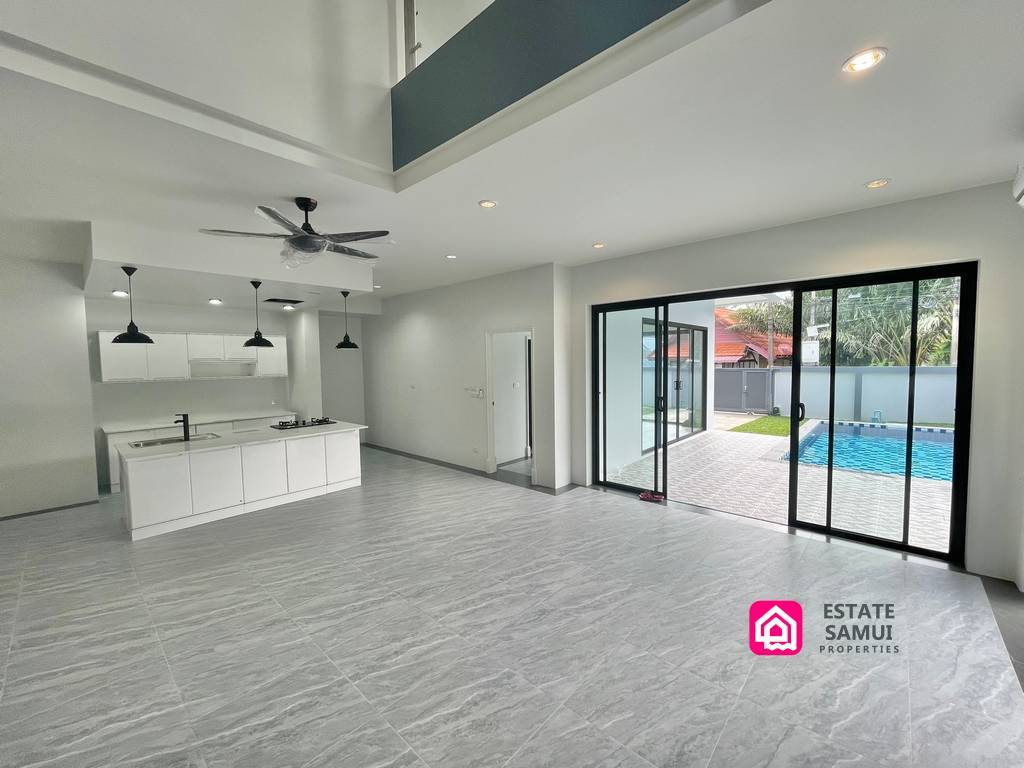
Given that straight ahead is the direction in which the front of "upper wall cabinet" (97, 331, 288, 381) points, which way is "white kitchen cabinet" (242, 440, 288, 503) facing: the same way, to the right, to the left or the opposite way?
the same way

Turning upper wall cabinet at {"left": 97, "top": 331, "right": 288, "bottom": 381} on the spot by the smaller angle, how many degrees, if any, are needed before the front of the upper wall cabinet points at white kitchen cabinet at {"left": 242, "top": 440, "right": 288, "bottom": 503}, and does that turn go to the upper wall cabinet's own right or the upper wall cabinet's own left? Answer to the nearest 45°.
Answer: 0° — it already faces it

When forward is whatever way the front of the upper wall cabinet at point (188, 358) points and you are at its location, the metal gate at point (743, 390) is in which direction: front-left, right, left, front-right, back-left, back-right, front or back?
left

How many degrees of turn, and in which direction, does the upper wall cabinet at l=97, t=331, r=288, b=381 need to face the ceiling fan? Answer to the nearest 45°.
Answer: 0° — it already faces it

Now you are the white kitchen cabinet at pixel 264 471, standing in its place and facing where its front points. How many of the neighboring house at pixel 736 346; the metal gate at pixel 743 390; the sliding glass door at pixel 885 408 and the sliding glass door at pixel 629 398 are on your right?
0

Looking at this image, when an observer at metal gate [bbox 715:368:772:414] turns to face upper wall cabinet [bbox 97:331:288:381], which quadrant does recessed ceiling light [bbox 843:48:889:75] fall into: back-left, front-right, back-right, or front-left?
front-left

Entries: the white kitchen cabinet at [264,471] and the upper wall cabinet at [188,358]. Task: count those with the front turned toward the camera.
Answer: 2

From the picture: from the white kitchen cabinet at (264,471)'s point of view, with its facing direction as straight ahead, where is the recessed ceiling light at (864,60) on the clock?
The recessed ceiling light is roughly at 11 o'clock from the white kitchen cabinet.

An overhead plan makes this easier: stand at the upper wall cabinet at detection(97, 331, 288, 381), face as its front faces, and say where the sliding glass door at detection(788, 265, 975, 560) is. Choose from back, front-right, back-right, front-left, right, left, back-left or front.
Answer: front-left

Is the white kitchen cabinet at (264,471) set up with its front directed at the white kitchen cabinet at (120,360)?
no

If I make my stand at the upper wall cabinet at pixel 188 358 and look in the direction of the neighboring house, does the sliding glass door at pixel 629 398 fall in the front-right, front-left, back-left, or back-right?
front-right

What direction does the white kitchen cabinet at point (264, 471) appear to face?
toward the camera

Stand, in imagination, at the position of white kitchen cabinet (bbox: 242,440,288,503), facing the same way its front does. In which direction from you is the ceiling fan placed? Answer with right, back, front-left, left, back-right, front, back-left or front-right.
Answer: front

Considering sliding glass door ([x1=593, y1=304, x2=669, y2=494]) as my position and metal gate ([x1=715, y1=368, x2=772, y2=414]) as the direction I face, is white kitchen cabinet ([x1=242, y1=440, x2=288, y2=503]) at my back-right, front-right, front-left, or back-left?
back-left

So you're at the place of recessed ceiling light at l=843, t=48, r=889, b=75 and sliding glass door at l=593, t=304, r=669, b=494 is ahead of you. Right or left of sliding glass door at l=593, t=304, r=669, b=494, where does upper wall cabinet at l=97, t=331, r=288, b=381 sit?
left

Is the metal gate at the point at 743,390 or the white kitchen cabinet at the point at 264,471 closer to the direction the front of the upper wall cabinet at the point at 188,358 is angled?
the white kitchen cabinet
